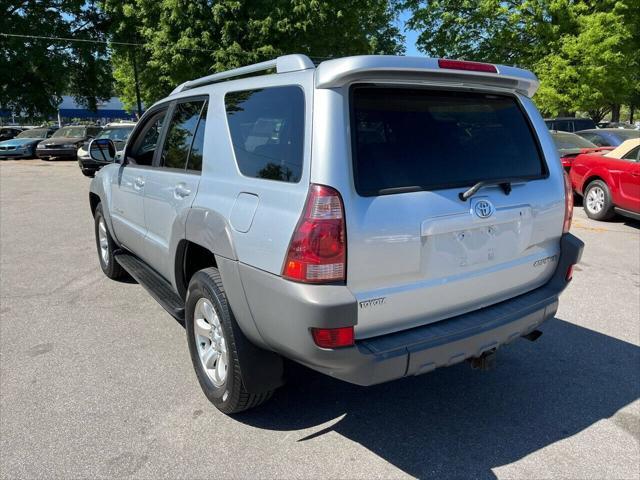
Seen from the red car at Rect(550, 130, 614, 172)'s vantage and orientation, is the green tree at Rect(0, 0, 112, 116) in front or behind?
behind

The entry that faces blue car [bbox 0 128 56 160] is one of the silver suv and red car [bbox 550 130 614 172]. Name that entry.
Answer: the silver suv

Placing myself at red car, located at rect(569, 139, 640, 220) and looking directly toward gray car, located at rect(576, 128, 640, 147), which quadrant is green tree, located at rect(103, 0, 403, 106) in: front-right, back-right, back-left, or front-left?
front-left

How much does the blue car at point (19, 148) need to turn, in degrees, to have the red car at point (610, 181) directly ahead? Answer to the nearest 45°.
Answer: approximately 45° to its left

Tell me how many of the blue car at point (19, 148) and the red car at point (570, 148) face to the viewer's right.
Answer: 1

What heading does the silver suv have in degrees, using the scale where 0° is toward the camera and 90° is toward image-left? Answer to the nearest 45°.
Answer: approximately 135°

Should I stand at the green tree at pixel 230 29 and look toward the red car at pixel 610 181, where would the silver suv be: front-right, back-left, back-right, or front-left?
front-right

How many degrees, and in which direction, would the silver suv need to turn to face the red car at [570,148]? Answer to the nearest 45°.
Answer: approximately 90° to its right

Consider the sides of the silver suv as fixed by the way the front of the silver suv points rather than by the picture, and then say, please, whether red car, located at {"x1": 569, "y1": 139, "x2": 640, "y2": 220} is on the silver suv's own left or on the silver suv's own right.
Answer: on the silver suv's own right

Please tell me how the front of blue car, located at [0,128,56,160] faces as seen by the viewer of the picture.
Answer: facing the viewer and to the left of the viewer

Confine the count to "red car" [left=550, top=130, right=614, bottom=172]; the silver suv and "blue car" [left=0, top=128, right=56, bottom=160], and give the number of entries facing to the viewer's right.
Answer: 1

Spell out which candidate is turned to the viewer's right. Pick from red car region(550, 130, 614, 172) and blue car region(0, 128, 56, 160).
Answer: the red car

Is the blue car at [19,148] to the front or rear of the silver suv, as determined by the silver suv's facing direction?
to the front

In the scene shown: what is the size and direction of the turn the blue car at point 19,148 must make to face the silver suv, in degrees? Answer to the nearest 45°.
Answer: approximately 45° to its left

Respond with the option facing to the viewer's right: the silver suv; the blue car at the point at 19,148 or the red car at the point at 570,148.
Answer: the red car

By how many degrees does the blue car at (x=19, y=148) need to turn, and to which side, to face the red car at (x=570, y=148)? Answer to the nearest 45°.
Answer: approximately 90° to its left

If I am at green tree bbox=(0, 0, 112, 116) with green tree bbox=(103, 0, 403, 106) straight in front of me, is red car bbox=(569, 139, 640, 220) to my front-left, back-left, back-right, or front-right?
front-right
